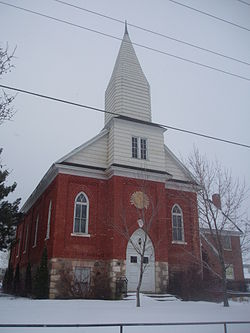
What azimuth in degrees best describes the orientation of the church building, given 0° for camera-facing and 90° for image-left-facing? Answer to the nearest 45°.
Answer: approximately 315°
